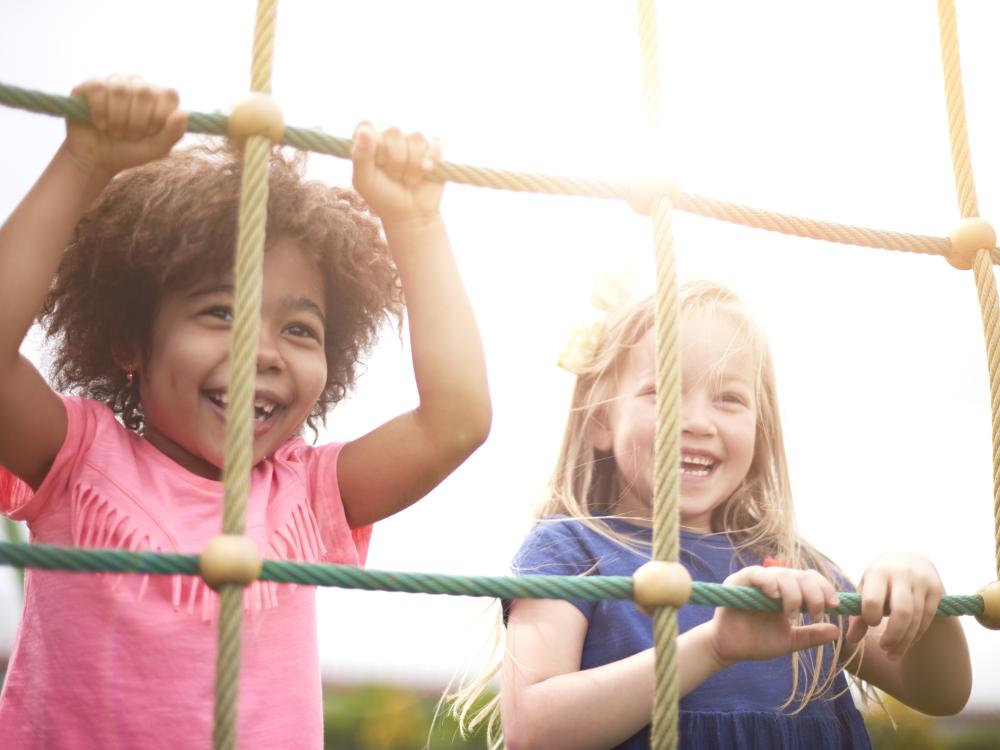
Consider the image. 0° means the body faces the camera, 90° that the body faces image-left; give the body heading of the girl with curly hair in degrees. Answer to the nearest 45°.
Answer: approximately 315°
